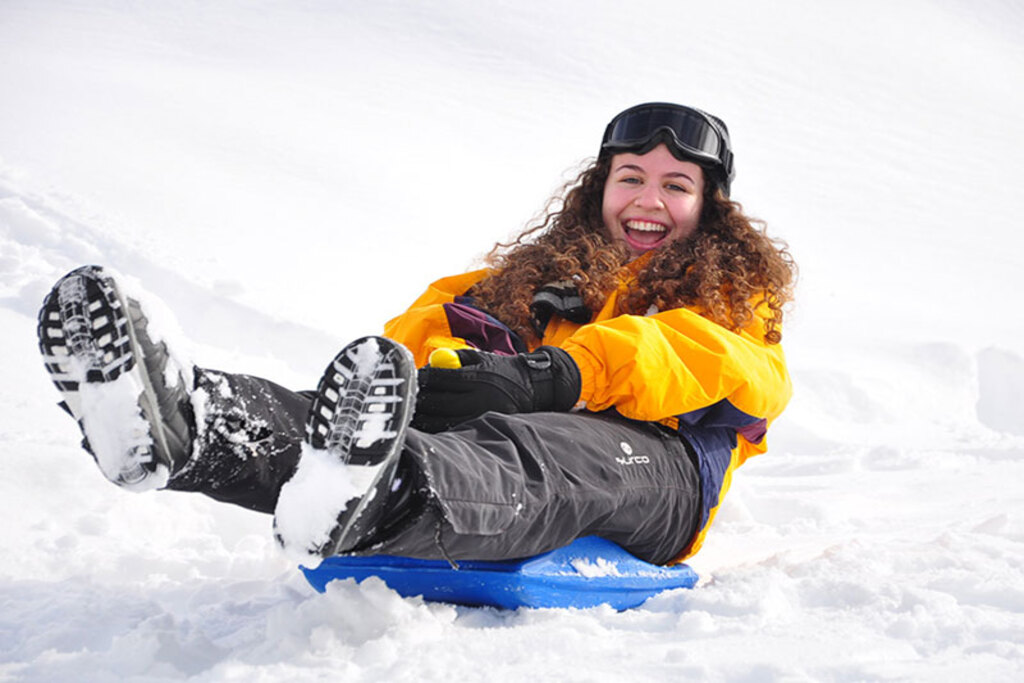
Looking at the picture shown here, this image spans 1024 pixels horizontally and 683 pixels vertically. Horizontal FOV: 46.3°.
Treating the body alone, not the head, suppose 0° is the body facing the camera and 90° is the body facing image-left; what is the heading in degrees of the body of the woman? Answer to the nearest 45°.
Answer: approximately 45°
